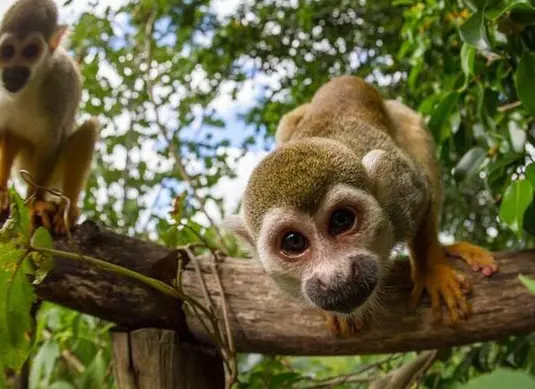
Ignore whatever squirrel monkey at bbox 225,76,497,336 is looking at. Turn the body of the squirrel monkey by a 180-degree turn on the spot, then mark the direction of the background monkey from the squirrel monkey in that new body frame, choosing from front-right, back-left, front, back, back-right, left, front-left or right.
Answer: front-left

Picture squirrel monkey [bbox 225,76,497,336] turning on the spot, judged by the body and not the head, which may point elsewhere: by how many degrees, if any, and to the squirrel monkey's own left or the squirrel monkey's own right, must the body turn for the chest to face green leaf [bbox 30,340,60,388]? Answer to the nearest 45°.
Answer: approximately 90° to the squirrel monkey's own right

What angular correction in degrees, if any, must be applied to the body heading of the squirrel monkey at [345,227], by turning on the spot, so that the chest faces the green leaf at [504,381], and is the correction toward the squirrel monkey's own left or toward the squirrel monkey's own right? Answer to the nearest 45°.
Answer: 0° — it already faces it

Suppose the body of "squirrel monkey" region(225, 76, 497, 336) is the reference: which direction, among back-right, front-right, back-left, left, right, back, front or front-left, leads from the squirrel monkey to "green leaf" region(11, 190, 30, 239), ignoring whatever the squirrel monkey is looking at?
front-right

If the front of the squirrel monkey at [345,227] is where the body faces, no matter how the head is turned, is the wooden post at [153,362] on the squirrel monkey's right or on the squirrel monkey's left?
on the squirrel monkey's right

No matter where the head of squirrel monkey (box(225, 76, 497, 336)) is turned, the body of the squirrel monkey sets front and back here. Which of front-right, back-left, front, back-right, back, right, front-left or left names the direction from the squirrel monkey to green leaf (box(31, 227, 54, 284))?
front-right

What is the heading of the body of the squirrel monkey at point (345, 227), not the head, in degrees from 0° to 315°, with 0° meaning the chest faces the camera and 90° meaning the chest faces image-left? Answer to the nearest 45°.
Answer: approximately 0°
